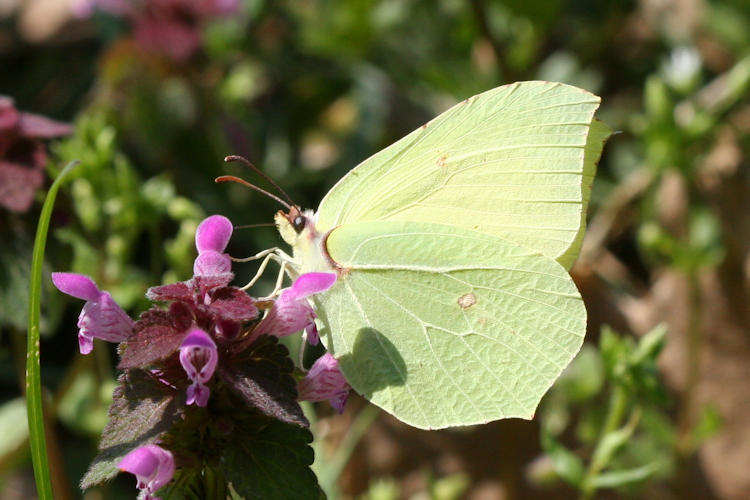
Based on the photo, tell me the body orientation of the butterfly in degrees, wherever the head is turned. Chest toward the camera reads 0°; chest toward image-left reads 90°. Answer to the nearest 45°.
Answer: approximately 90°

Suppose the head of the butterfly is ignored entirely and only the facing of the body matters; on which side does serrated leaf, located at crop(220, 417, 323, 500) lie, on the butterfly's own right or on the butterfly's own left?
on the butterfly's own left

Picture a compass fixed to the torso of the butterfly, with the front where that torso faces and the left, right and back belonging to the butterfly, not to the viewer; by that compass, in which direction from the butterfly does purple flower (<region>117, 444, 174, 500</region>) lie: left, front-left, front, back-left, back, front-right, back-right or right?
front-left

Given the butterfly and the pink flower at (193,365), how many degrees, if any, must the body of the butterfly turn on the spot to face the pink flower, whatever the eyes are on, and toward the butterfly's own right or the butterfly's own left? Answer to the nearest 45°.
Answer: approximately 45° to the butterfly's own left

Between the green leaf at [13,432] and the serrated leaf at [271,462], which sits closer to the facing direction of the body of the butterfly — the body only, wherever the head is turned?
the green leaf
